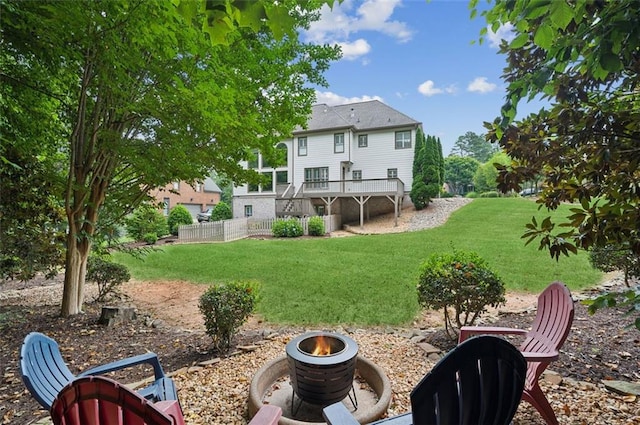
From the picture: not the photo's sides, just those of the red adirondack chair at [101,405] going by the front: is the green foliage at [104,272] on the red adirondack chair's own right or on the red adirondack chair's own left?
on the red adirondack chair's own left

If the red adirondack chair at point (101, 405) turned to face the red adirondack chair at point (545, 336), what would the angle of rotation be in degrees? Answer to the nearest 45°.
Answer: approximately 45° to its right

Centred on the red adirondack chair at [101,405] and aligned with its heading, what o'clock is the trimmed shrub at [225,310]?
The trimmed shrub is roughly at 11 o'clock from the red adirondack chair.

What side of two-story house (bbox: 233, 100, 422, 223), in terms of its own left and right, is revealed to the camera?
back

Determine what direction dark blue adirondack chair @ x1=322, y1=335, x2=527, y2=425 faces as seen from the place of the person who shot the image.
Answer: facing away from the viewer and to the left of the viewer

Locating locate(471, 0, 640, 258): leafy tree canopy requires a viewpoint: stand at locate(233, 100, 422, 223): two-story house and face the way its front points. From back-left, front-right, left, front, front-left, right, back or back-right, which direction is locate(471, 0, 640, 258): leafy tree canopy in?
back

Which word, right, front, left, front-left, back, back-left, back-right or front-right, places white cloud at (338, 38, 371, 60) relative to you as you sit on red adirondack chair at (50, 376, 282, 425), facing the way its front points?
front

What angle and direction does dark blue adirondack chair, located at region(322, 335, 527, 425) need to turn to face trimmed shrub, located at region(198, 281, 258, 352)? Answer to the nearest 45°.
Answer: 0° — it already faces it

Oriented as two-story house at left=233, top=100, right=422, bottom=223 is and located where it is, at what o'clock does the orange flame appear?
The orange flame is roughly at 6 o'clock from the two-story house.

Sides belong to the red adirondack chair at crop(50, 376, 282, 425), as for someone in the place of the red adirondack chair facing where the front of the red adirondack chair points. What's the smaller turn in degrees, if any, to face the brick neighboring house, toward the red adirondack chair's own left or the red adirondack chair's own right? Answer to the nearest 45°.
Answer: approximately 45° to the red adirondack chair's own left

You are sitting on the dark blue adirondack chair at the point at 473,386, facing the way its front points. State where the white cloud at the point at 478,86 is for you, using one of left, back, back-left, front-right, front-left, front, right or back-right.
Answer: front-right

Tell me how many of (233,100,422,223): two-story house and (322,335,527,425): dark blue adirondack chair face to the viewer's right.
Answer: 0

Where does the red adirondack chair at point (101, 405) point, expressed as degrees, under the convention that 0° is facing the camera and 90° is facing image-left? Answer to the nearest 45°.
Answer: approximately 225°
